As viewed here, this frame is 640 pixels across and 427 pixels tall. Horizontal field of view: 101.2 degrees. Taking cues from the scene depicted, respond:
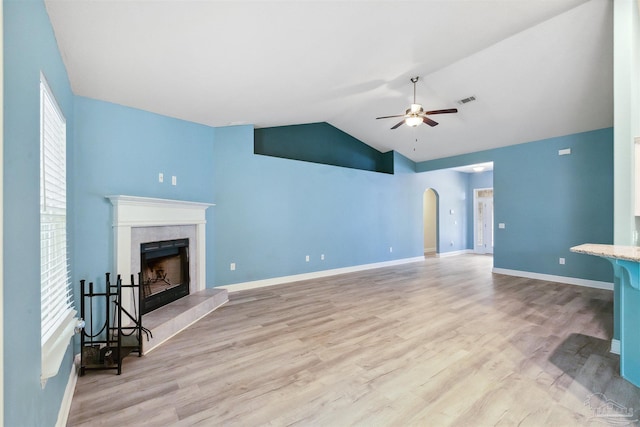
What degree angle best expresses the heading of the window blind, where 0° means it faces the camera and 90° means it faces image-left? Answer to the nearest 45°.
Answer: approximately 270°
